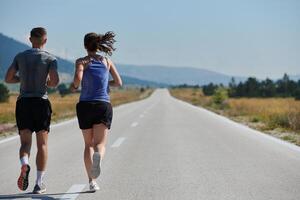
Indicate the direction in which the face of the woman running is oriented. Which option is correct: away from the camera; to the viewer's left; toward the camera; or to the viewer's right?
away from the camera

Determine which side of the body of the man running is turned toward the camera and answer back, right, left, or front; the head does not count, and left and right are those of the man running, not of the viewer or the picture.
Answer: back

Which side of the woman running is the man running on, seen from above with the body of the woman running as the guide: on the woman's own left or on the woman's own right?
on the woman's own left

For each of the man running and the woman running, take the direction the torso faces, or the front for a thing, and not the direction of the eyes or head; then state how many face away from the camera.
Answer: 2

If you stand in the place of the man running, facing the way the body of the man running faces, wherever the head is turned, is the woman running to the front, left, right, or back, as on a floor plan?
right

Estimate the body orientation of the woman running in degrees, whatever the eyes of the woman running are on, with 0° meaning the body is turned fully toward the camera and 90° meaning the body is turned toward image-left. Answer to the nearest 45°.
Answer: approximately 180°
